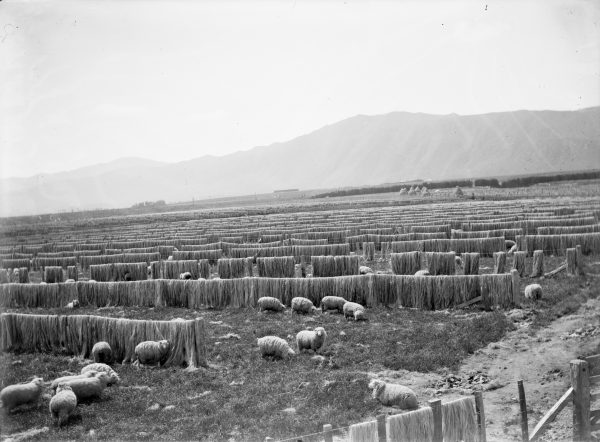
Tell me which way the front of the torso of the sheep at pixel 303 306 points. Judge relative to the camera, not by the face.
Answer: to the viewer's right

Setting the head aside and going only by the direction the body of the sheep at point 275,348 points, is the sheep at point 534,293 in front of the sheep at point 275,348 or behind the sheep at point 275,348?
in front

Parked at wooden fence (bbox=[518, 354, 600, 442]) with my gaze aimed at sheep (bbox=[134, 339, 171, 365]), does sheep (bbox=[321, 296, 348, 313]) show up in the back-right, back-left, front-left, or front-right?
front-right

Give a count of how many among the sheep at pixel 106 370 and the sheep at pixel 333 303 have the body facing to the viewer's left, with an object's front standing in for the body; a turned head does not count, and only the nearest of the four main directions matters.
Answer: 1

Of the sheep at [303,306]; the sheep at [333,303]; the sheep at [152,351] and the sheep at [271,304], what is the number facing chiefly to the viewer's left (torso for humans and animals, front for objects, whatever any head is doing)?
1

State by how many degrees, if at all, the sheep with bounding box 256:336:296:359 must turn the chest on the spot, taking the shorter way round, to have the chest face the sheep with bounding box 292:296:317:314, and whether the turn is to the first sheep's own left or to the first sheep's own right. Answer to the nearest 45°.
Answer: approximately 90° to the first sheep's own left
